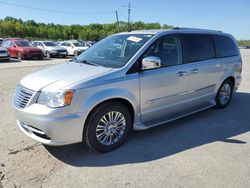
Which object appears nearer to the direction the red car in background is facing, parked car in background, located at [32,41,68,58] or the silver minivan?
the silver minivan

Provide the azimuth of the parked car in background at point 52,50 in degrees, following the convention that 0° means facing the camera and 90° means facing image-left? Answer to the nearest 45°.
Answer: approximately 315°

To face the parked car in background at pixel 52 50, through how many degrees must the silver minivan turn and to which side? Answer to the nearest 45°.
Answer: approximately 135° to its right

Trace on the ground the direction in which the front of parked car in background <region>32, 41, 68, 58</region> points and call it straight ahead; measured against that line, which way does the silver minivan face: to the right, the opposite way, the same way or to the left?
to the right

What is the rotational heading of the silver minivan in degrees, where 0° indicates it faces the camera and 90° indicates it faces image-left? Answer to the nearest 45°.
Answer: approximately 45°

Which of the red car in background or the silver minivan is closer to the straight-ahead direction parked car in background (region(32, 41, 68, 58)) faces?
the silver minivan

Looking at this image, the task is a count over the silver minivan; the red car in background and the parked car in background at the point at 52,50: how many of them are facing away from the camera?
0

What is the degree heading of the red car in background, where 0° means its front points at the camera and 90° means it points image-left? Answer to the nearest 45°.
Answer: approximately 315°

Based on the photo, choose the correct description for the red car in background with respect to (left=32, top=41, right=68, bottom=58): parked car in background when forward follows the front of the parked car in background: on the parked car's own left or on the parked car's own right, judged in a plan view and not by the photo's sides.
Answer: on the parked car's own right

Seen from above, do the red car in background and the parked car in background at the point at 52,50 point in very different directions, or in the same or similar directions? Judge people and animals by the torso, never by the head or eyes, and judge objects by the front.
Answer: same or similar directions

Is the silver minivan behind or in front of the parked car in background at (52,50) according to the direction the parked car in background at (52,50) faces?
in front
